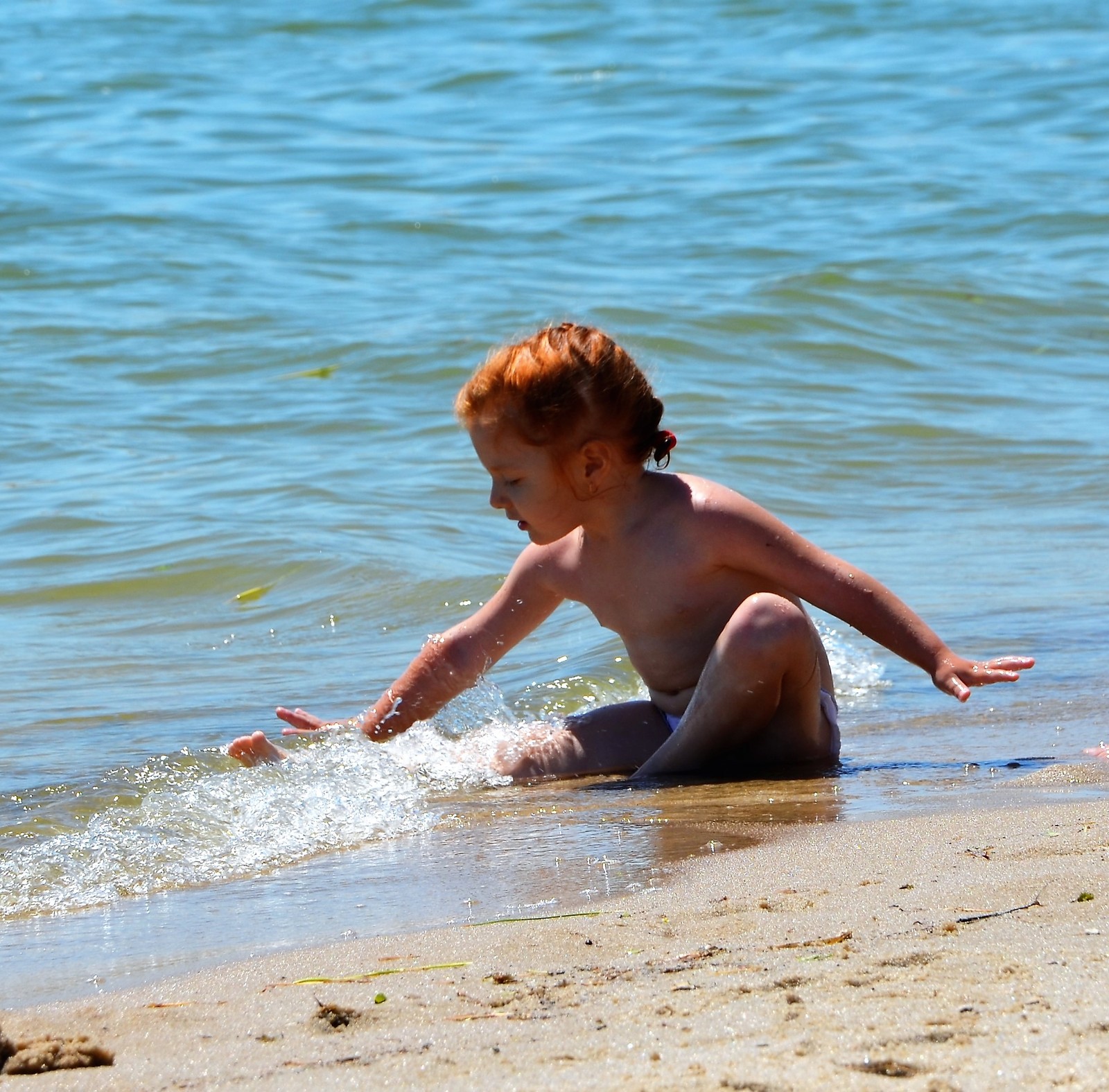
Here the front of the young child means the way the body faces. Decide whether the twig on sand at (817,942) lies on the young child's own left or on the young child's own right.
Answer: on the young child's own left

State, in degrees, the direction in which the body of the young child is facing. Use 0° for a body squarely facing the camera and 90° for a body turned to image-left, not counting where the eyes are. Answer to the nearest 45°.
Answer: approximately 45°

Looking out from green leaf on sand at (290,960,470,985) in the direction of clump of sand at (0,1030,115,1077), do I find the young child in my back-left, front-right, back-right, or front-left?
back-right

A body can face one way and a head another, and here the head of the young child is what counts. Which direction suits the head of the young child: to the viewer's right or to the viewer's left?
to the viewer's left

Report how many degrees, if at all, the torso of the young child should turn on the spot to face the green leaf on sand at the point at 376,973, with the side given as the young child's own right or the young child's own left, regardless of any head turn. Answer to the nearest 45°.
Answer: approximately 45° to the young child's own left
